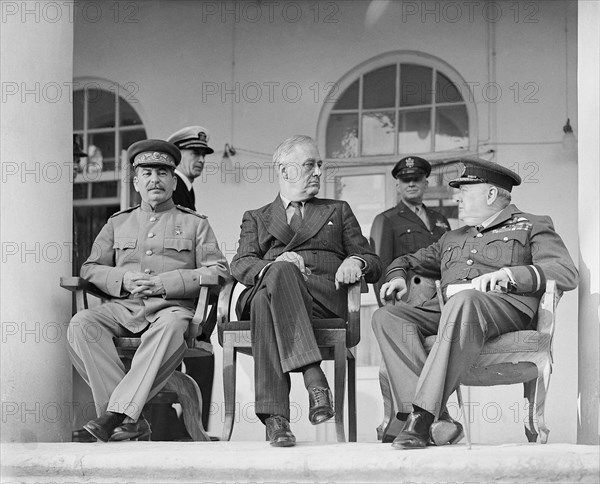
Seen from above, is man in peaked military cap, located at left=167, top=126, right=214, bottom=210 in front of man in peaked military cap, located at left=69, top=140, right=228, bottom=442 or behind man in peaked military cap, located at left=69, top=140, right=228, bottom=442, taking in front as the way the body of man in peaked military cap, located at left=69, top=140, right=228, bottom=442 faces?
behind

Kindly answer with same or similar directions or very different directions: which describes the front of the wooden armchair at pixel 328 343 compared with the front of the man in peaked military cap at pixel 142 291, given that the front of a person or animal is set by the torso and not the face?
same or similar directions

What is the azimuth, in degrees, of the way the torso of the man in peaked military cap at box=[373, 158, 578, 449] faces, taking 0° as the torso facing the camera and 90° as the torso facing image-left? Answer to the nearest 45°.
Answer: approximately 45°

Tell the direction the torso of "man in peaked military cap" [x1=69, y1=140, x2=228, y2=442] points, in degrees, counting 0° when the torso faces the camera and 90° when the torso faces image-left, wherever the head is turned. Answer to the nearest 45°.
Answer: approximately 0°

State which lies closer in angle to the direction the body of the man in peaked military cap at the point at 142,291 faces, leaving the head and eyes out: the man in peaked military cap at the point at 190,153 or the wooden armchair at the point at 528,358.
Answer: the wooden armchair

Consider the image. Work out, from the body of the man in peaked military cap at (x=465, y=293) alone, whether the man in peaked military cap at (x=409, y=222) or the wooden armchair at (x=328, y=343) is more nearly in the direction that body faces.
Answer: the wooden armchair

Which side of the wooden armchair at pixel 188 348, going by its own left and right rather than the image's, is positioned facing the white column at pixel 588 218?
left

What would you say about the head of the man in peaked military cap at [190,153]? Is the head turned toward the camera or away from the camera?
toward the camera

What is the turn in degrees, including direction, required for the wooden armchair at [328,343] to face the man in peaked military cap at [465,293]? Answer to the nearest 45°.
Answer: approximately 45° to its left

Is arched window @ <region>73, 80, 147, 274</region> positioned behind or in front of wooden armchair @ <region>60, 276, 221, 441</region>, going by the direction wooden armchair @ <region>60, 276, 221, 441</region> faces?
behind

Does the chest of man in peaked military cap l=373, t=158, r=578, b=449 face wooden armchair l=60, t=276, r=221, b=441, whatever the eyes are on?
no

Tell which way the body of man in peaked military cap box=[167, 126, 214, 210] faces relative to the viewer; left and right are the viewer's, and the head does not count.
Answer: facing the viewer and to the right of the viewer

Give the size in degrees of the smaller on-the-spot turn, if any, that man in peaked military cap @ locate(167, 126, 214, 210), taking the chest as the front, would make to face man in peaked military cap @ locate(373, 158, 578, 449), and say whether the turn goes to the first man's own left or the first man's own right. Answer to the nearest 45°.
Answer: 0° — they already face them

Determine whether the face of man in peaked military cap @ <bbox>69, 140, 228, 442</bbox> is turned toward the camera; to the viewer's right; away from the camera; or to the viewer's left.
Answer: toward the camera

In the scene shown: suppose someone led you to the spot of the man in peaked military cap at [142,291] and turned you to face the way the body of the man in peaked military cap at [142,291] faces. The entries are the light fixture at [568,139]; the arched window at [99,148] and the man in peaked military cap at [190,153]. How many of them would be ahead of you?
0

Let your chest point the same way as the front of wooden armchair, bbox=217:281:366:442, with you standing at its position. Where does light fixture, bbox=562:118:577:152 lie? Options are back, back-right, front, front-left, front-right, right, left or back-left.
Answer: back-left

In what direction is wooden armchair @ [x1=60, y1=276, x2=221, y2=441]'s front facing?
toward the camera
